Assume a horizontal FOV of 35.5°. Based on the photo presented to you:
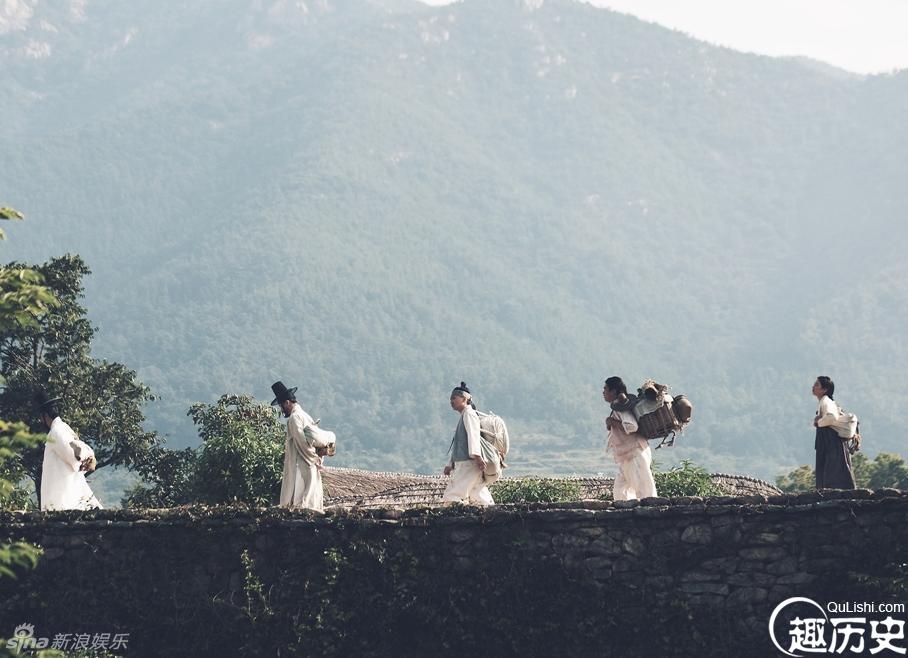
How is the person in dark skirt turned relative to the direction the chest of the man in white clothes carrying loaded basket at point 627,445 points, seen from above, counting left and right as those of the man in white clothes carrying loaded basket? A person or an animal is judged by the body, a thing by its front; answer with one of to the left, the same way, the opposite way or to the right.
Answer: the same way

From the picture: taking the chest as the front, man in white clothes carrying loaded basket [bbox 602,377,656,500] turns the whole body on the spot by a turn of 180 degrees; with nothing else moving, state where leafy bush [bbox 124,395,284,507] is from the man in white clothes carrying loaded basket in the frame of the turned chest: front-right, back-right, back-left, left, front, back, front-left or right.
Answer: back-left

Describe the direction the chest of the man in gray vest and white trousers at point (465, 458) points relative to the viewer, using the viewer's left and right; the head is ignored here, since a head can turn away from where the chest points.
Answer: facing to the left of the viewer

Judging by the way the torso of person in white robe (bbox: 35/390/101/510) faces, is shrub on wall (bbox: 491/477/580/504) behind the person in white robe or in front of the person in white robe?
behind

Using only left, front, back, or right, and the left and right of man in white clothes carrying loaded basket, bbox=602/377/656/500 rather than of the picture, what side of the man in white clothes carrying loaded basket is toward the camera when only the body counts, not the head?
left

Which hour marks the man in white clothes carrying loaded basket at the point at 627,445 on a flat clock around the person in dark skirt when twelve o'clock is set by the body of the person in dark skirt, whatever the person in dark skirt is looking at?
The man in white clothes carrying loaded basket is roughly at 11 o'clock from the person in dark skirt.

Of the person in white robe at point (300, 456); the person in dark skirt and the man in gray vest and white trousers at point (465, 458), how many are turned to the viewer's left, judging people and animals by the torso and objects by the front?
3

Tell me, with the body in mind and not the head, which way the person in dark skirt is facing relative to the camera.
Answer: to the viewer's left

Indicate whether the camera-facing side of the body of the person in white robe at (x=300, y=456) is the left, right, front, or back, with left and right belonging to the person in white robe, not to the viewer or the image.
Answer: left

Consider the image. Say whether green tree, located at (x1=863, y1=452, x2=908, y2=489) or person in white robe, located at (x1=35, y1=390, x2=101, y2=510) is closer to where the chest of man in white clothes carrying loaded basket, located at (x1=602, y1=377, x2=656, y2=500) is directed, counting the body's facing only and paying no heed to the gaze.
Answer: the person in white robe

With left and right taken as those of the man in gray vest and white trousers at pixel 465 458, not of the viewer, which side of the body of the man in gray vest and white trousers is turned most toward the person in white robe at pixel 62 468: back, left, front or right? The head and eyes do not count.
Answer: front

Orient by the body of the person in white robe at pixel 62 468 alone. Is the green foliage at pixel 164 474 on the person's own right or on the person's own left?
on the person's own right

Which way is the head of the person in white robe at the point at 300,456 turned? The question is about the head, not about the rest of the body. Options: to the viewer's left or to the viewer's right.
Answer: to the viewer's left

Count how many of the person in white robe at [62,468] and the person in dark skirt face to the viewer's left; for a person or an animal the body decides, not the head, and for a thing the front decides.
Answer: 2

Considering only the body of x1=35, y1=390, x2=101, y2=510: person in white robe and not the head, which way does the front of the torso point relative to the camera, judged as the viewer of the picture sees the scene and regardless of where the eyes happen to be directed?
to the viewer's left

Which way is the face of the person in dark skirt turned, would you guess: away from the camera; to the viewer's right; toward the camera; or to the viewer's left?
to the viewer's left

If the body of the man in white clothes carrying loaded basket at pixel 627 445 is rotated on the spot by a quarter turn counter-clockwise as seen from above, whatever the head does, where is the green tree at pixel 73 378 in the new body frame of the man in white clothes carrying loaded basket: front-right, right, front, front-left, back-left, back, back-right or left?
back-right

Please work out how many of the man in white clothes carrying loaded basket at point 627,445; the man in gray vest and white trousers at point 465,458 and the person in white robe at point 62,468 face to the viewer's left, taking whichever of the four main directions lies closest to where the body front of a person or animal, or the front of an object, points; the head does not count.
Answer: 3

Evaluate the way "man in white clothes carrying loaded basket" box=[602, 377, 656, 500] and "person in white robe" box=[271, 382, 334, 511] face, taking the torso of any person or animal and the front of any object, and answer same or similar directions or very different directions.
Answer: same or similar directions

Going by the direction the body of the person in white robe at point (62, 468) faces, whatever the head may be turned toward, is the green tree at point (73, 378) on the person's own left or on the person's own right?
on the person's own right
